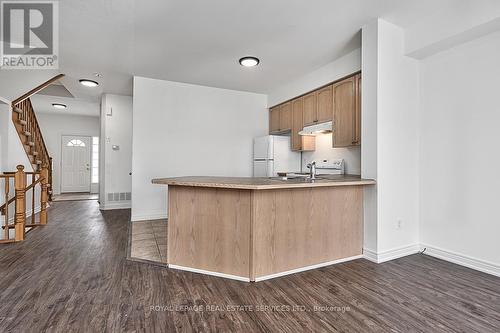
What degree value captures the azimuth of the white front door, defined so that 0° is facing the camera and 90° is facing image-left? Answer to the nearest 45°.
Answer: approximately 0°

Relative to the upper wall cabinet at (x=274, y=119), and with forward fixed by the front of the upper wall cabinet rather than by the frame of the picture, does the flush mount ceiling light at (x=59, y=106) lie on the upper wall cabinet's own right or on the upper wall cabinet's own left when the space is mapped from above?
on the upper wall cabinet's own right

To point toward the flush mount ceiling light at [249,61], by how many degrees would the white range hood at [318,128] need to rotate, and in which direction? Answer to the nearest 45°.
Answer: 0° — it already faces it

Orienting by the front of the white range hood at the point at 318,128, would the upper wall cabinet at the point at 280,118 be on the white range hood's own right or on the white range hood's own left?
on the white range hood's own right

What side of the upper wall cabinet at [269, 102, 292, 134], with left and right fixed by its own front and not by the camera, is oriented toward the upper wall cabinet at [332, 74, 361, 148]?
left

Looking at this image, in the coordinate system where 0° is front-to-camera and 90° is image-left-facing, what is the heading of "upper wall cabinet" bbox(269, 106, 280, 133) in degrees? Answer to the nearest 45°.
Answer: approximately 45°

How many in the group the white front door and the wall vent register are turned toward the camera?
2

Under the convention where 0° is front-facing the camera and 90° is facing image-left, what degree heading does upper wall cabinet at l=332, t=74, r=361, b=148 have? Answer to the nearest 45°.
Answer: approximately 45°

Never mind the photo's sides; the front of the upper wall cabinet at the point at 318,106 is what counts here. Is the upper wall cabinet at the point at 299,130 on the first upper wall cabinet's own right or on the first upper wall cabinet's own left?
on the first upper wall cabinet's own right

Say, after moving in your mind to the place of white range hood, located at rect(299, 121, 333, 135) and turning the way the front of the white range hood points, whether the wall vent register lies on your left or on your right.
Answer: on your right

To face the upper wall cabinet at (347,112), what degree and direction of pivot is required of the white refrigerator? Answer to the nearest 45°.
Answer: approximately 90° to its left

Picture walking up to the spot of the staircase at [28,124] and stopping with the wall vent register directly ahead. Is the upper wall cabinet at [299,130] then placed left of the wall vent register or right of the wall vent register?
right

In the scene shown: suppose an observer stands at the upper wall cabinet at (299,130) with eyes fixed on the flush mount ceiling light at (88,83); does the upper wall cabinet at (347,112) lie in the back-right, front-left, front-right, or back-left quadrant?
back-left
